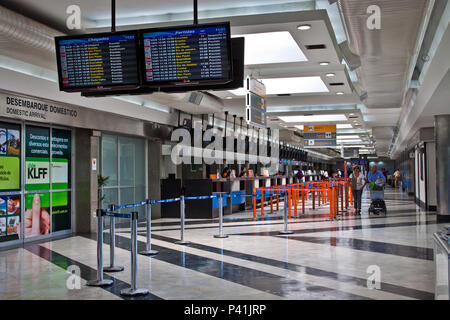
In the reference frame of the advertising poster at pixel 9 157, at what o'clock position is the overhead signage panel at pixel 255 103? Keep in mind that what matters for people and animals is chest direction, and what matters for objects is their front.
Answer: The overhead signage panel is roughly at 11 o'clock from the advertising poster.

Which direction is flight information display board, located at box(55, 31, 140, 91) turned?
toward the camera

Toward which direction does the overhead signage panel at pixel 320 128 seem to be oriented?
toward the camera

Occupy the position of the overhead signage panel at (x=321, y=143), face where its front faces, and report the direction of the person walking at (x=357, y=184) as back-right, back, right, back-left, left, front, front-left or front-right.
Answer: front

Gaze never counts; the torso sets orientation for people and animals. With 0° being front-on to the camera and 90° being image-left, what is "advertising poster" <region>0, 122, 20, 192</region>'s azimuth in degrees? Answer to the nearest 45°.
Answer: approximately 315°

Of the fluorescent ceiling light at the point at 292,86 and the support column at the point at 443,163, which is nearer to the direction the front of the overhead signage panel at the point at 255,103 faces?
the support column

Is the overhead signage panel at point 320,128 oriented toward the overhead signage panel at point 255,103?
yes

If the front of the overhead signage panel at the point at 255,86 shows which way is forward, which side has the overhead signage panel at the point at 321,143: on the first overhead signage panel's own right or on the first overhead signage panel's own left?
on the first overhead signage panel's own left

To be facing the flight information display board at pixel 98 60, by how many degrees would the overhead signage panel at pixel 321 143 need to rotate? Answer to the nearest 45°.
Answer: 0° — it already faces it

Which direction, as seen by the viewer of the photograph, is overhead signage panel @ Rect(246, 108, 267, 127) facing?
facing the viewer and to the right of the viewer

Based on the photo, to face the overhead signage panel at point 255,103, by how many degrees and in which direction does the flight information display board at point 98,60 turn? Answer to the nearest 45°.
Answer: approximately 135° to its left

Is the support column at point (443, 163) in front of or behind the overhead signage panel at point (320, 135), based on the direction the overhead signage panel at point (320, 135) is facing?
in front

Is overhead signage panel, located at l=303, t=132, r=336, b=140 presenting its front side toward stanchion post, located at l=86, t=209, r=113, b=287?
yes

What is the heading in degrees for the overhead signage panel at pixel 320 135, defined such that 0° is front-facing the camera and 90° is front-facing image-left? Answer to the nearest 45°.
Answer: approximately 0°

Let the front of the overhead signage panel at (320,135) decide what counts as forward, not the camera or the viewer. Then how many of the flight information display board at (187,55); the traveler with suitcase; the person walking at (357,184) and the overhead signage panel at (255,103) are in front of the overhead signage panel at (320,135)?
4
